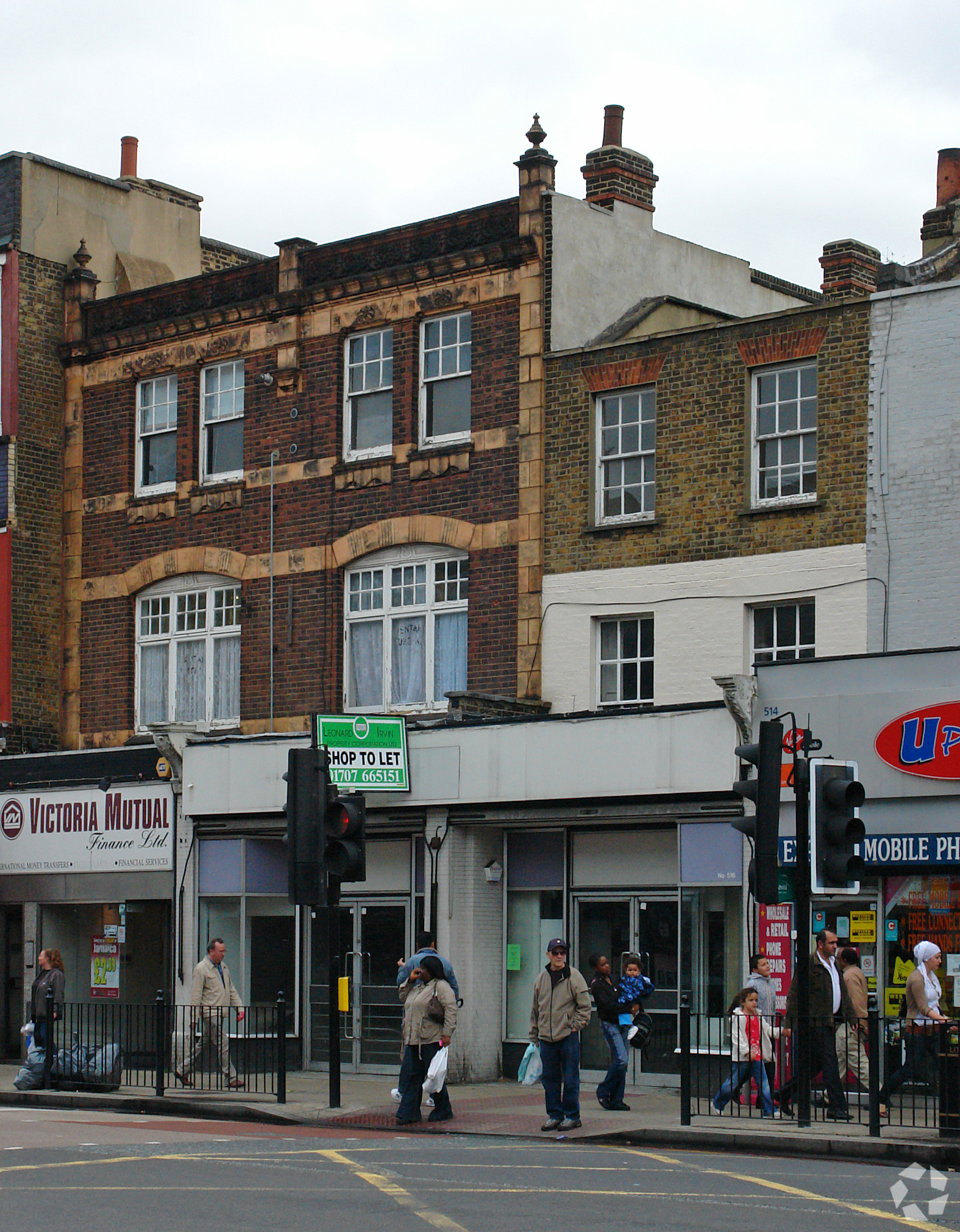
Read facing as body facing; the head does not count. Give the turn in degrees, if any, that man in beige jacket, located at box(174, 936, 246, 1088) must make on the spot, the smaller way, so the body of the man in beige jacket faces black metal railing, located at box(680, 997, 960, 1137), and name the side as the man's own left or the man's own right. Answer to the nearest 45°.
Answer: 0° — they already face it

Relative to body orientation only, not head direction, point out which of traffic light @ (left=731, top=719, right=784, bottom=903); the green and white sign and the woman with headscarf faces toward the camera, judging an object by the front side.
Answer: the green and white sign

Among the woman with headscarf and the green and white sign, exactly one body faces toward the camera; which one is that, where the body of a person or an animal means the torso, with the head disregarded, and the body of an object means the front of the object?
the green and white sign

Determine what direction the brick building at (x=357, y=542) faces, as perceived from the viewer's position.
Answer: facing the viewer and to the left of the viewer

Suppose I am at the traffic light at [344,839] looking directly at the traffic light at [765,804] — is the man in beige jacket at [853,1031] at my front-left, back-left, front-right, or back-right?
front-left

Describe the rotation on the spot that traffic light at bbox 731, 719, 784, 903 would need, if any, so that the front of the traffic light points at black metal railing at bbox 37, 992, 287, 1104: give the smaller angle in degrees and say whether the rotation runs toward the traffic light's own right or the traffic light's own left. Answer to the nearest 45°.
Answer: approximately 45° to the traffic light's own right

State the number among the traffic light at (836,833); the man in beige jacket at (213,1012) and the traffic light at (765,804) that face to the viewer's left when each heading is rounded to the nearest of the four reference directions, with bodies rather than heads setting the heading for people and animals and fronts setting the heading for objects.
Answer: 1

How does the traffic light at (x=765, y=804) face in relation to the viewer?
to the viewer's left

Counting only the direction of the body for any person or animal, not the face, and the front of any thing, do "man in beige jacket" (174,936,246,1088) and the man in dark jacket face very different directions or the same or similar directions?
same or similar directions

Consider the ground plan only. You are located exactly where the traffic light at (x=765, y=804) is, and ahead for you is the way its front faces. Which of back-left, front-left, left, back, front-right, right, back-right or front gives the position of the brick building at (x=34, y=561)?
front-right

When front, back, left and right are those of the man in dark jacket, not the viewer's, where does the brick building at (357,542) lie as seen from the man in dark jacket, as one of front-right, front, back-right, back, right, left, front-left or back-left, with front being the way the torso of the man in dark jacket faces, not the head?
back

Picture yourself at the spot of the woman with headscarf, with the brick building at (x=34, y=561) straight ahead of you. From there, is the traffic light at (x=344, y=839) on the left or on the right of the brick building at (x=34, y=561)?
left

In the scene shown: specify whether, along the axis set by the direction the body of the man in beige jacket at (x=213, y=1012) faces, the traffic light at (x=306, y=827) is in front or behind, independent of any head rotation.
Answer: in front
